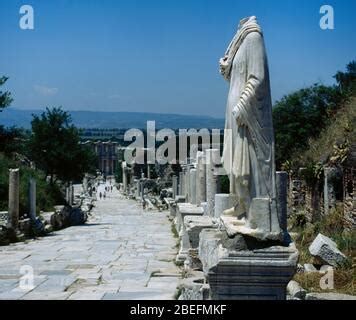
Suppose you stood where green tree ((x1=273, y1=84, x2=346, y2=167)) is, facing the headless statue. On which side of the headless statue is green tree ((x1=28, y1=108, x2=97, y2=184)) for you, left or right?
right

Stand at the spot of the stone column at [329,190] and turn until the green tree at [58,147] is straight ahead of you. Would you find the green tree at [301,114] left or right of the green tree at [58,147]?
right

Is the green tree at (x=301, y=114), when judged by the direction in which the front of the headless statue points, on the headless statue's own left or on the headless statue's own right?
on the headless statue's own right

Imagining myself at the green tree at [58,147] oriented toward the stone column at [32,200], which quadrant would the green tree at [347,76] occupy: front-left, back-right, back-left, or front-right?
front-left

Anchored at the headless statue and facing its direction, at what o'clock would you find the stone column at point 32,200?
The stone column is roughly at 2 o'clock from the headless statue.

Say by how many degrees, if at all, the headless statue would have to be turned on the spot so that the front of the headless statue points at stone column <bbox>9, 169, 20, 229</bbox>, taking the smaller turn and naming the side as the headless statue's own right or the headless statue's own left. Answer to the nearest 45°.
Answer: approximately 45° to the headless statue's own right

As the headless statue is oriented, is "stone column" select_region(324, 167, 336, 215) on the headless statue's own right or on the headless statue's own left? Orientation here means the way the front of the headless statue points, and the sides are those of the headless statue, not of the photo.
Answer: on the headless statue's own right

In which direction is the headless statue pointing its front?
to the viewer's left
